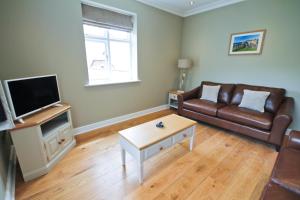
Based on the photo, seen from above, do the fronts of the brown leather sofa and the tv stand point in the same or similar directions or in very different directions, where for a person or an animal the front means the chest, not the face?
very different directions

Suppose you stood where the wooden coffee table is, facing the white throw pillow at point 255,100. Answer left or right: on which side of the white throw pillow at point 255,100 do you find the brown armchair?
right

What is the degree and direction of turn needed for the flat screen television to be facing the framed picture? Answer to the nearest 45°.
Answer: approximately 45° to its left

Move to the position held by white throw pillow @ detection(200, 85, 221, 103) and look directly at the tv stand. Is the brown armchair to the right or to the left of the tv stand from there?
left

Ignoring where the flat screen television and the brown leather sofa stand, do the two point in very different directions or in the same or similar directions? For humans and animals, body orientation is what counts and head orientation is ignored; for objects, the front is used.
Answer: very different directions

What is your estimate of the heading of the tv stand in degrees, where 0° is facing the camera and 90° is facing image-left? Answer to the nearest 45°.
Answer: approximately 315°

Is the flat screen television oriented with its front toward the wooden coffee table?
yes
